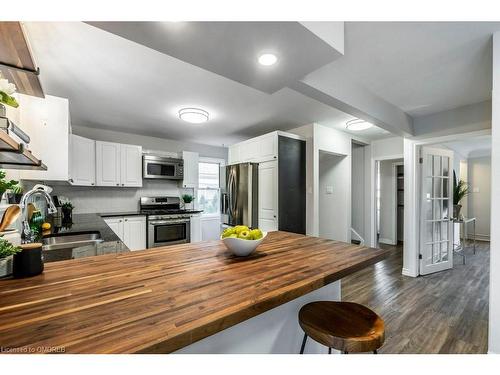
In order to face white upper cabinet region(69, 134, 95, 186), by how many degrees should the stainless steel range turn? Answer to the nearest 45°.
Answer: approximately 135° to its right

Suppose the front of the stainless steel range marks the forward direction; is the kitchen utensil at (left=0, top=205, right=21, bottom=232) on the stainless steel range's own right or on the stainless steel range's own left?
on the stainless steel range's own right

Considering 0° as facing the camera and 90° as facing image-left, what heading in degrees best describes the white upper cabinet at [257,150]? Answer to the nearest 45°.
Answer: approximately 45°

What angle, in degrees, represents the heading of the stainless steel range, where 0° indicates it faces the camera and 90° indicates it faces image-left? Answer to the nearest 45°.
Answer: approximately 315°

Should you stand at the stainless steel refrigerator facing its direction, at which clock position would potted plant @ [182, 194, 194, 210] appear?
The potted plant is roughly at 3 o'clock from the stainless steel refrigerator.

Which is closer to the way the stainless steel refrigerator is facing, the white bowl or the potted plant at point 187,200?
the white bowl
